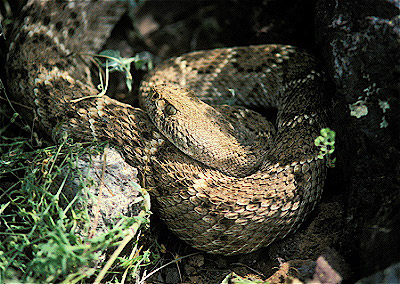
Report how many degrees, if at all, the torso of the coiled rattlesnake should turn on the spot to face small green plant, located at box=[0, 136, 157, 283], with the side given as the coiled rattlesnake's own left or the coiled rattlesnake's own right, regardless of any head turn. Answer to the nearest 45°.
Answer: approximately 45° to the coiled rattlesnake's own left

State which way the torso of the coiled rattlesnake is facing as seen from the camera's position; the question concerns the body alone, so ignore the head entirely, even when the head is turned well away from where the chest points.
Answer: to the viewer's left
